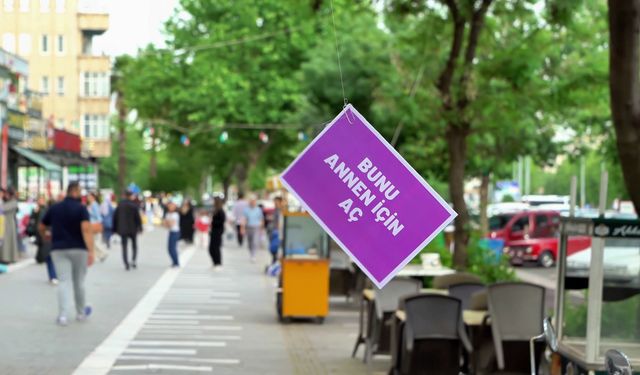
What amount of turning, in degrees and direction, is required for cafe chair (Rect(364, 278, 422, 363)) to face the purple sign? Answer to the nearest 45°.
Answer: approximately 135° to its right

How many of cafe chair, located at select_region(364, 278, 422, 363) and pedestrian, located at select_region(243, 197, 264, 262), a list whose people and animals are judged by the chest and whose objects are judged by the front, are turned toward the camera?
1

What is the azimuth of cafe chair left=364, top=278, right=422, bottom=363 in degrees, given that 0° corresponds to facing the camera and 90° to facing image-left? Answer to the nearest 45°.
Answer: approximately 225°

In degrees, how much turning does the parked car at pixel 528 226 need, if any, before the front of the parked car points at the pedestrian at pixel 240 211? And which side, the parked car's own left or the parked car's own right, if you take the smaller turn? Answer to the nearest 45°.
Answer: approximately 45° to the parked car's own right

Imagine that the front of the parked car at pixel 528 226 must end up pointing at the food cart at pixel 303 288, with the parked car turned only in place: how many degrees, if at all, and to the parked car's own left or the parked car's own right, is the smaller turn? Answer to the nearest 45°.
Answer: approximately 45° to the parked car's own left

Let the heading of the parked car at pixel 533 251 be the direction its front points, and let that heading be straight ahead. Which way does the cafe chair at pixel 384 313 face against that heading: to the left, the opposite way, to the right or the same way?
to the right
